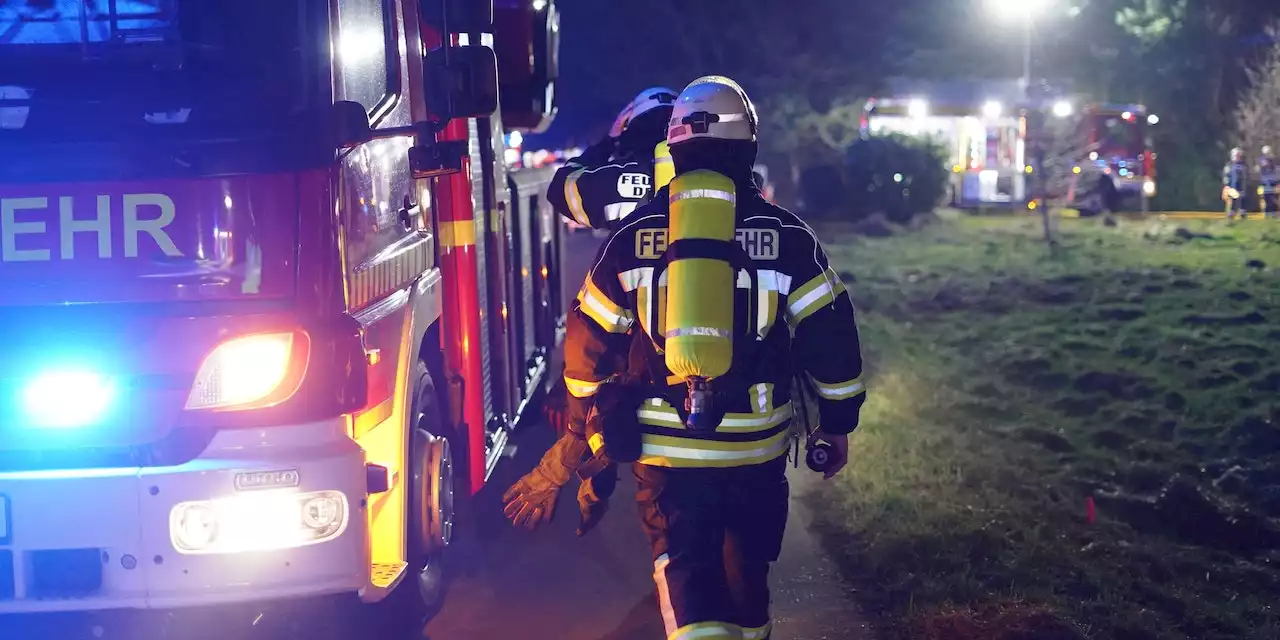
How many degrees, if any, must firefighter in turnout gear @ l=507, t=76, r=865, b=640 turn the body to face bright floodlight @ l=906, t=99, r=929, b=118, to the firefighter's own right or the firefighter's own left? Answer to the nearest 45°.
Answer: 0° — they already face it

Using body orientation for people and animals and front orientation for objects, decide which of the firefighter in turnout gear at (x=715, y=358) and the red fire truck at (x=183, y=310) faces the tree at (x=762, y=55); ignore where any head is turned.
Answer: the firefighter in turnout gear

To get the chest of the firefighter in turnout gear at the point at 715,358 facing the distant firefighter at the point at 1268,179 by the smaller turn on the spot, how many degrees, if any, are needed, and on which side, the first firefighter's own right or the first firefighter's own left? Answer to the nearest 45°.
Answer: approximately 45° to the first firefighter's own right

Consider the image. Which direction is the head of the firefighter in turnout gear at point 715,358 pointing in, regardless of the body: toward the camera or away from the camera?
away from the camera

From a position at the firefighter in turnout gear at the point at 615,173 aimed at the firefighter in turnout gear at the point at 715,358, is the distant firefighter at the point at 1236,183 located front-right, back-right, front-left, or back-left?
back-left

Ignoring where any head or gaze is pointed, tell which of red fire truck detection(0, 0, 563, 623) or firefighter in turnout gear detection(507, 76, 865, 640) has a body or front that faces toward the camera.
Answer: the red fire truck

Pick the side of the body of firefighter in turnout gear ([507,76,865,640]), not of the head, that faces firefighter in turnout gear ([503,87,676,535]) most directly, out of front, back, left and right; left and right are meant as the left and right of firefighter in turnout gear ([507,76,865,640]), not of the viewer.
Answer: front

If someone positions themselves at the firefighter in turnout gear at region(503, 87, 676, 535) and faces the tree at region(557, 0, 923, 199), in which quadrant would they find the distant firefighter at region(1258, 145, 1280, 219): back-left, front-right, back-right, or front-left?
front-right

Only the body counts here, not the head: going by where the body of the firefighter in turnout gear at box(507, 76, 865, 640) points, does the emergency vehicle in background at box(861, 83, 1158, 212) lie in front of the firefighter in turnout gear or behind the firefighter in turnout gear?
in front

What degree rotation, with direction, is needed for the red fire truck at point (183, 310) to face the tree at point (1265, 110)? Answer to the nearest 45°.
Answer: approximately 135° to its left

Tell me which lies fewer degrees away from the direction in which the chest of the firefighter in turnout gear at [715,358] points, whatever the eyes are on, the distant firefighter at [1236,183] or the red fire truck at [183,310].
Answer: the distant firefighter

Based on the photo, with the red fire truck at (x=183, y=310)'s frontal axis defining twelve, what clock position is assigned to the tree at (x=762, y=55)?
The tree is roughly at 7 o'clock from the red fire truck.

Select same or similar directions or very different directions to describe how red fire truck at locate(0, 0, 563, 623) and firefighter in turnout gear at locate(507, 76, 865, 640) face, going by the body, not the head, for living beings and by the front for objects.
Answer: very different directions

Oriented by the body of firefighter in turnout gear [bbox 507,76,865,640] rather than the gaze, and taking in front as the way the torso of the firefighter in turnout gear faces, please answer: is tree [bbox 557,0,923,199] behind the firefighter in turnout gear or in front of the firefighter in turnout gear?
in front

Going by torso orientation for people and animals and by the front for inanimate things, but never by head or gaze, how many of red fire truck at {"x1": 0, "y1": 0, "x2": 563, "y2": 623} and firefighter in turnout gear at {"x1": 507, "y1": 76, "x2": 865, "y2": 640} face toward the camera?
1

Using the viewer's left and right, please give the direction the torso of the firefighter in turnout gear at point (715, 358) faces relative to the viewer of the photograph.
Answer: facing away from the viewer

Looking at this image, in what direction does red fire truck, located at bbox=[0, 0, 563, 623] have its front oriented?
toward the camera
